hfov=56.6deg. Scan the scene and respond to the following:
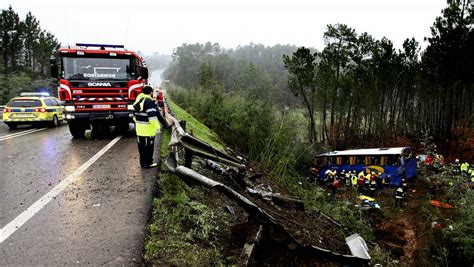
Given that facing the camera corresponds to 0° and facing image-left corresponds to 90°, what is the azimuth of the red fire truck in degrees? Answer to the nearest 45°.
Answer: approximately 0°

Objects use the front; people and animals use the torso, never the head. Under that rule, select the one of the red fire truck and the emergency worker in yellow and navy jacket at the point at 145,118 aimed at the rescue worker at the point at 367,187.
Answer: the emergency worker in yellow and navy jacket

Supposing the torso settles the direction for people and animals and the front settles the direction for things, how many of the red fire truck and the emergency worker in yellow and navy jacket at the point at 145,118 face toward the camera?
1

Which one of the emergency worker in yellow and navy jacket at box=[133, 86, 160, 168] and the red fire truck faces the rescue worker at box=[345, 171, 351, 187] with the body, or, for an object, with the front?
the emergency worker in yellow and navy jacket

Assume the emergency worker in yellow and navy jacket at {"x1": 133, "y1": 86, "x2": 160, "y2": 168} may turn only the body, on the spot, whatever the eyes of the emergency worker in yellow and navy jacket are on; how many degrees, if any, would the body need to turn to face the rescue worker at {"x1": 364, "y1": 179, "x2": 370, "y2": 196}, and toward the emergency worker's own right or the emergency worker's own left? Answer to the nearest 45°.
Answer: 0° — they already face them

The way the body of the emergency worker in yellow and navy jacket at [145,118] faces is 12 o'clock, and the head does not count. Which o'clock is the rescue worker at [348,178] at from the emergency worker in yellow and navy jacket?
The rescue worker is roughly at 12 o'clock from the emergency worker in yellow and navy jacket.

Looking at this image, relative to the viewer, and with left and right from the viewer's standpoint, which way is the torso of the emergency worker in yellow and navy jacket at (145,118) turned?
facing away from the viewer and to the right of the viewer

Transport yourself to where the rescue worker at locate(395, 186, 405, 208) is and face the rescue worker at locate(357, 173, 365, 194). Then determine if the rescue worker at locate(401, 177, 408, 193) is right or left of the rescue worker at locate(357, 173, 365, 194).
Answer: right

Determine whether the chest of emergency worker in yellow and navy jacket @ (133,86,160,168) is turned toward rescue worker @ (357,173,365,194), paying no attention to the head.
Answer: yes

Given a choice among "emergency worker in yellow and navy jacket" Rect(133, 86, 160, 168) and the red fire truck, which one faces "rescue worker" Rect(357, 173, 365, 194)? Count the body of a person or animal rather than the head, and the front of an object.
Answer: the emergency worker in yellow and navy jacket
